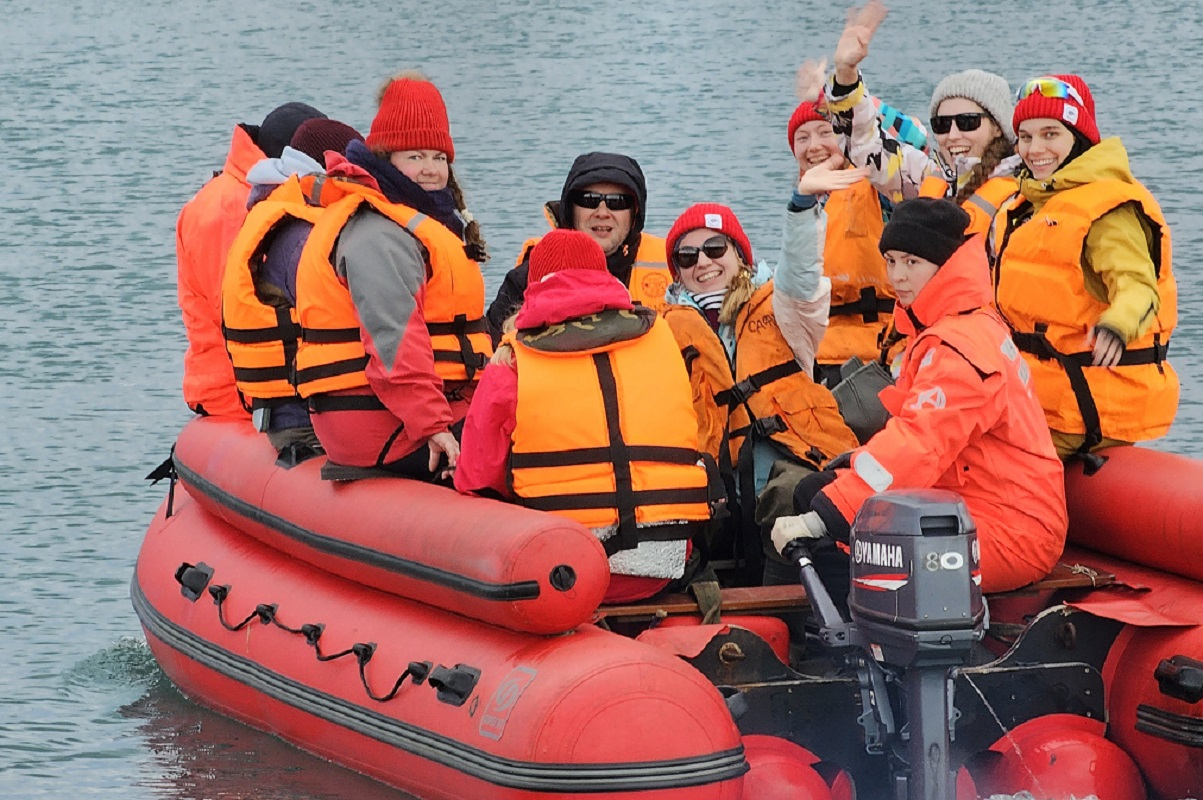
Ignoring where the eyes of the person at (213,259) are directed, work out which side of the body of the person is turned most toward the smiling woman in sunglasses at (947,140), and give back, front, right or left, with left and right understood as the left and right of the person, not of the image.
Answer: right

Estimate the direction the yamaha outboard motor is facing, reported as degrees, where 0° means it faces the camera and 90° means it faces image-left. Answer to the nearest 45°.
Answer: approximately 135°

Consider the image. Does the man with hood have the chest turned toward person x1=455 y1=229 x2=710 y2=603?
yes

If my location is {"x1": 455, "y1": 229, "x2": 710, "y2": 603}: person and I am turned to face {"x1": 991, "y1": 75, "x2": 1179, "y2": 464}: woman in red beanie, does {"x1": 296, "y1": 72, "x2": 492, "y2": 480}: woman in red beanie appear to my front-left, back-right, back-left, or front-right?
back-left

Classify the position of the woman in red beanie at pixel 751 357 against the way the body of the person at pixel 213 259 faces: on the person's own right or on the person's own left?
on the person's own right

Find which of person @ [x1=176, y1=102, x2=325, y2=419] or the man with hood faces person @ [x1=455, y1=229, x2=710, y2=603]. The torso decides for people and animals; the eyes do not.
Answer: the man with hood

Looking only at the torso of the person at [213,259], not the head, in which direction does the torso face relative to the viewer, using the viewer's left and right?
facing away from the viewer and to the right of the viewer

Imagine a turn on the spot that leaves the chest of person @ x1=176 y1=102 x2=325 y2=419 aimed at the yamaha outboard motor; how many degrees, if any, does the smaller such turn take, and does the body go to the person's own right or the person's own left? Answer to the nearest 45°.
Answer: approximately 90° to the person's own right

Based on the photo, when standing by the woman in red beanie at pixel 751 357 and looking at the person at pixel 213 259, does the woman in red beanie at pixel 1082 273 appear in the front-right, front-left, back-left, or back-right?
back-right

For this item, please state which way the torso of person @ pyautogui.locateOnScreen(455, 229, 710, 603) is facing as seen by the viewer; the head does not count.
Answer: away from the camera

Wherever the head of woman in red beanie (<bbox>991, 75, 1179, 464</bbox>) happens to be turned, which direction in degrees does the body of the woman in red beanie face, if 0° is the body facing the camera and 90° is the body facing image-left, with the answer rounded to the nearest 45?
approximately 45°
